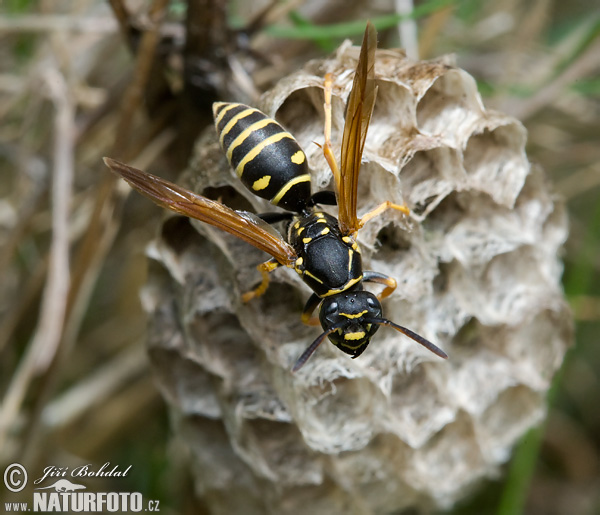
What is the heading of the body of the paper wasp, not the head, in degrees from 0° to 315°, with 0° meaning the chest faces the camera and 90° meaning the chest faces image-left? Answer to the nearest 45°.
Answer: approximately 315°
